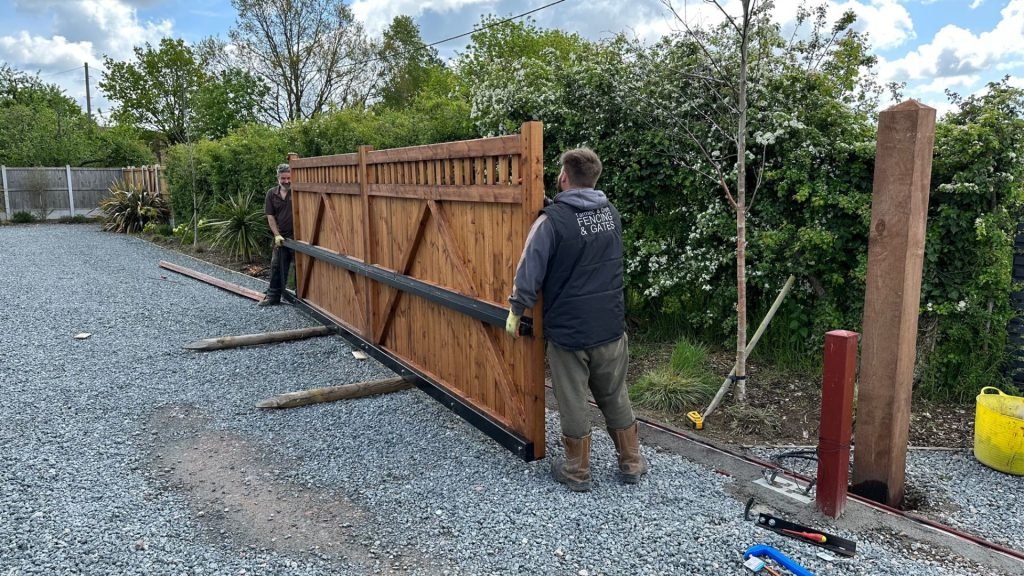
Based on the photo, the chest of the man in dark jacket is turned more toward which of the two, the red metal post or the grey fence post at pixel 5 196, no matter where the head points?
the grey fence post

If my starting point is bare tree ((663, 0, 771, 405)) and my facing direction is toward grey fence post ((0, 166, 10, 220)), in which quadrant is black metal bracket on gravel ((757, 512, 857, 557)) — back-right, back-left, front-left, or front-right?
back-left

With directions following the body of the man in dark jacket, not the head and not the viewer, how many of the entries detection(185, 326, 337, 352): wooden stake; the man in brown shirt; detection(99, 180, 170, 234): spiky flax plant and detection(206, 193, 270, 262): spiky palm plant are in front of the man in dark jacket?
4

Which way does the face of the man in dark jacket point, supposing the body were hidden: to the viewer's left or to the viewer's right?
to the viewer's left

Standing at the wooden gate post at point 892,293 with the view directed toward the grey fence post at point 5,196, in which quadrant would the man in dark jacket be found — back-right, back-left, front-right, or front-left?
front-left

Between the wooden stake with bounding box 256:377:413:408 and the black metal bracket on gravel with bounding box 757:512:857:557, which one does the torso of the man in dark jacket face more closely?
the wooden stake

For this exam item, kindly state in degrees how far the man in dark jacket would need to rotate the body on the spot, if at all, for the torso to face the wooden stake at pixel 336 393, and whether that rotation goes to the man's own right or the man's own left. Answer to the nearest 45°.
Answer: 0° — they already face it

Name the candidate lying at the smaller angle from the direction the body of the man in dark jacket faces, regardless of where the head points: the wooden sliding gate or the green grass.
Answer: the wooden sliding gate

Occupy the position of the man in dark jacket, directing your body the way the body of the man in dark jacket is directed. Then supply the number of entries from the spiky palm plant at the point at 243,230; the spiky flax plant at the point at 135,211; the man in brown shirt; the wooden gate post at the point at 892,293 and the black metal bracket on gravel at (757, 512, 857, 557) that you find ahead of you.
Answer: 3

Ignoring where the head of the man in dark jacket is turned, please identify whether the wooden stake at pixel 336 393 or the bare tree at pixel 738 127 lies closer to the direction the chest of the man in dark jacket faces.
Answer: the wooden stake

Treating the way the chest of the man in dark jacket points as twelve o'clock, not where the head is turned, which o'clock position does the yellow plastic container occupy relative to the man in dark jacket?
The yellow plastic container is roughly at 4 o'clock from the man in dark jacket.

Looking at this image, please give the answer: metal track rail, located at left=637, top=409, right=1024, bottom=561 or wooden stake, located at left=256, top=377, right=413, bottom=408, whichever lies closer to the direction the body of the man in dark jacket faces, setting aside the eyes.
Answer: the wooden stake

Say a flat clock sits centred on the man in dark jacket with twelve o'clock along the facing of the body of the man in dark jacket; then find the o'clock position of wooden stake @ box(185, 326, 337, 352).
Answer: The wooden stake is roughly at 12 o'clock from the man in dark jacket.

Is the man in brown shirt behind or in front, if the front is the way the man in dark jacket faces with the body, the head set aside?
in front

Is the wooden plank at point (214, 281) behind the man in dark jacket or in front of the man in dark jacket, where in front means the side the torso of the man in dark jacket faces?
in front

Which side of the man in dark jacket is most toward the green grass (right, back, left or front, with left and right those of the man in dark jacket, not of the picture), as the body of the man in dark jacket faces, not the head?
right

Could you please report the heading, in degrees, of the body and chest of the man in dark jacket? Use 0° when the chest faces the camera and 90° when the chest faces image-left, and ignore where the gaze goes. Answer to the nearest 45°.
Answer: approximately 135°

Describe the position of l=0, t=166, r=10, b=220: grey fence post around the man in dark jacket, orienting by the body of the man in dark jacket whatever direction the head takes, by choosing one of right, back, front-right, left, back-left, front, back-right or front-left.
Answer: front
